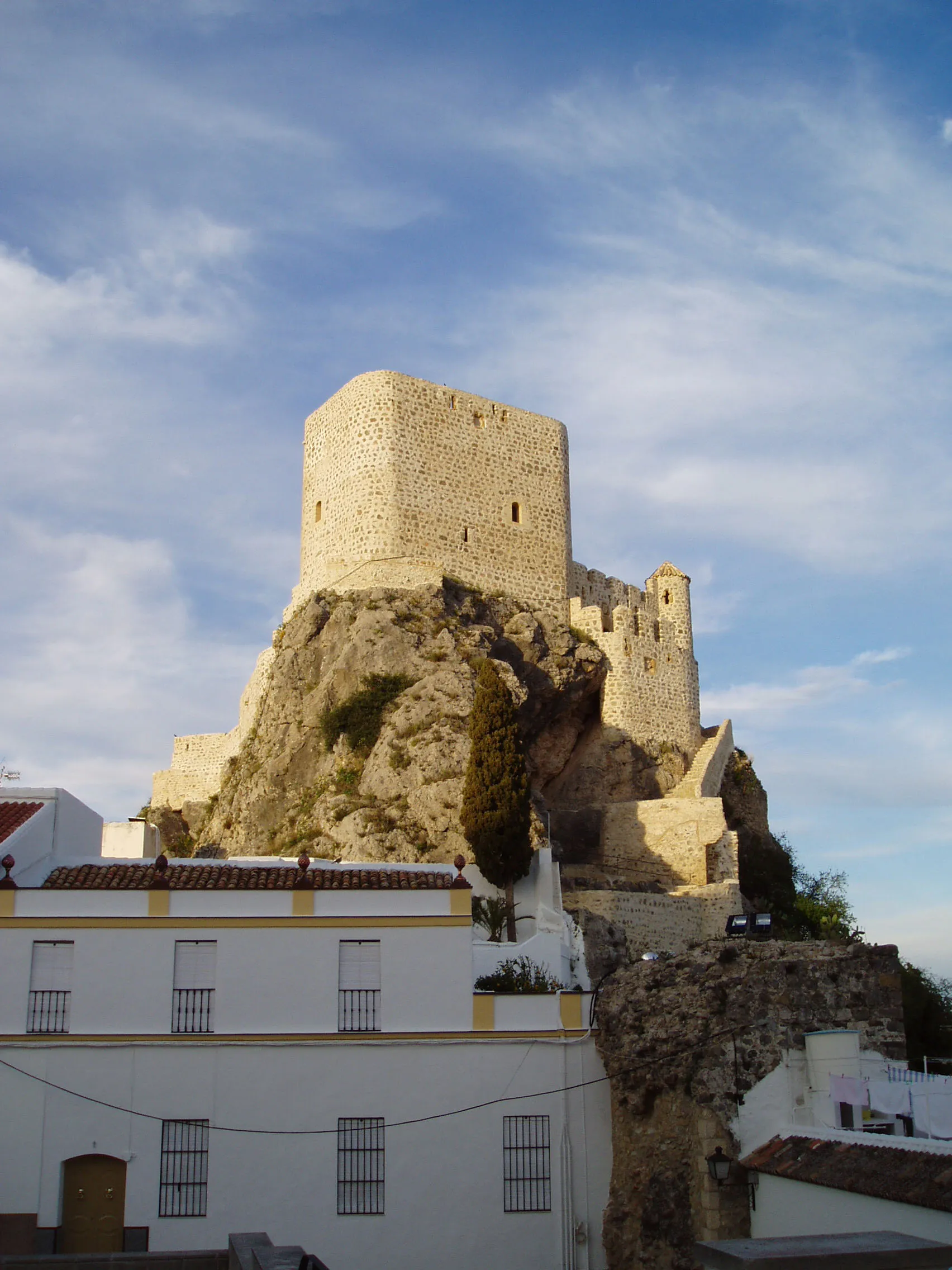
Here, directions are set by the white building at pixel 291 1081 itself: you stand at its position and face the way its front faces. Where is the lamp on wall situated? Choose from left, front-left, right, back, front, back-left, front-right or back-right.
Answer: front-left

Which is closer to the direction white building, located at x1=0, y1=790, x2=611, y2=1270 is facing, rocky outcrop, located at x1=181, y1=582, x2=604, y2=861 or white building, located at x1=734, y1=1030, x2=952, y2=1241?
the white building

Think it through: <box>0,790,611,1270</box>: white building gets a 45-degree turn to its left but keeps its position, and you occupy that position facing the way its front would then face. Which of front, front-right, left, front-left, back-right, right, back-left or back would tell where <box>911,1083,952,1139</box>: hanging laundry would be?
front

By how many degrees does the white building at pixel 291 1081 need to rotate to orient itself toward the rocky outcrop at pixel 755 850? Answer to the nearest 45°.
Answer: approximately 135° to its left

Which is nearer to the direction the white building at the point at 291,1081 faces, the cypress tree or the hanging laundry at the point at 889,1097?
the hanging laundry

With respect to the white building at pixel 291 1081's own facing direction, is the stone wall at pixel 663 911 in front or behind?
behind

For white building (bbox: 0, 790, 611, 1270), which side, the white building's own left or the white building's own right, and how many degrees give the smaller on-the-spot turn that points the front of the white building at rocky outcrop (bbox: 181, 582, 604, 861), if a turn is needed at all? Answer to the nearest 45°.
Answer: approximately 180°

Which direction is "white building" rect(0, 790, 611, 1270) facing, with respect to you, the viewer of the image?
facing the viewer

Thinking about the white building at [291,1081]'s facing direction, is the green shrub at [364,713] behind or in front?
behind

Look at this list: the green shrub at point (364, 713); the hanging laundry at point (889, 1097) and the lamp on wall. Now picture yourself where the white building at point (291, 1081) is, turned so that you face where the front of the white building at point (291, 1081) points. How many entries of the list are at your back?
1

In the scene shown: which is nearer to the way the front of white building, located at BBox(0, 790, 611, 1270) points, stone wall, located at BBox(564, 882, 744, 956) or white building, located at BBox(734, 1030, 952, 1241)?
the white building
